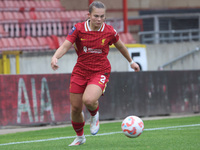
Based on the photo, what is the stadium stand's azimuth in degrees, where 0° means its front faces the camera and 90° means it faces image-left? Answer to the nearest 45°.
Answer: approximately 0°

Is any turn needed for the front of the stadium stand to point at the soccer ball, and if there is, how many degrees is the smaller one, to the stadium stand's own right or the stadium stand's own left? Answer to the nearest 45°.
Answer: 0° — it already faces it

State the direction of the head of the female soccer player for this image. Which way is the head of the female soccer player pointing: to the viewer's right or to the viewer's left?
to the viewer's right

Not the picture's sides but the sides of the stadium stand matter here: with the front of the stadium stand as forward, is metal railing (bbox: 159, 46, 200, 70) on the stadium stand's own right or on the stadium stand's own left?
on the stadium stand's own left

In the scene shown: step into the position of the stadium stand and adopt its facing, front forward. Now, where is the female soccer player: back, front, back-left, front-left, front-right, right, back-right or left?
front

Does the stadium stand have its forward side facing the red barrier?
yes
